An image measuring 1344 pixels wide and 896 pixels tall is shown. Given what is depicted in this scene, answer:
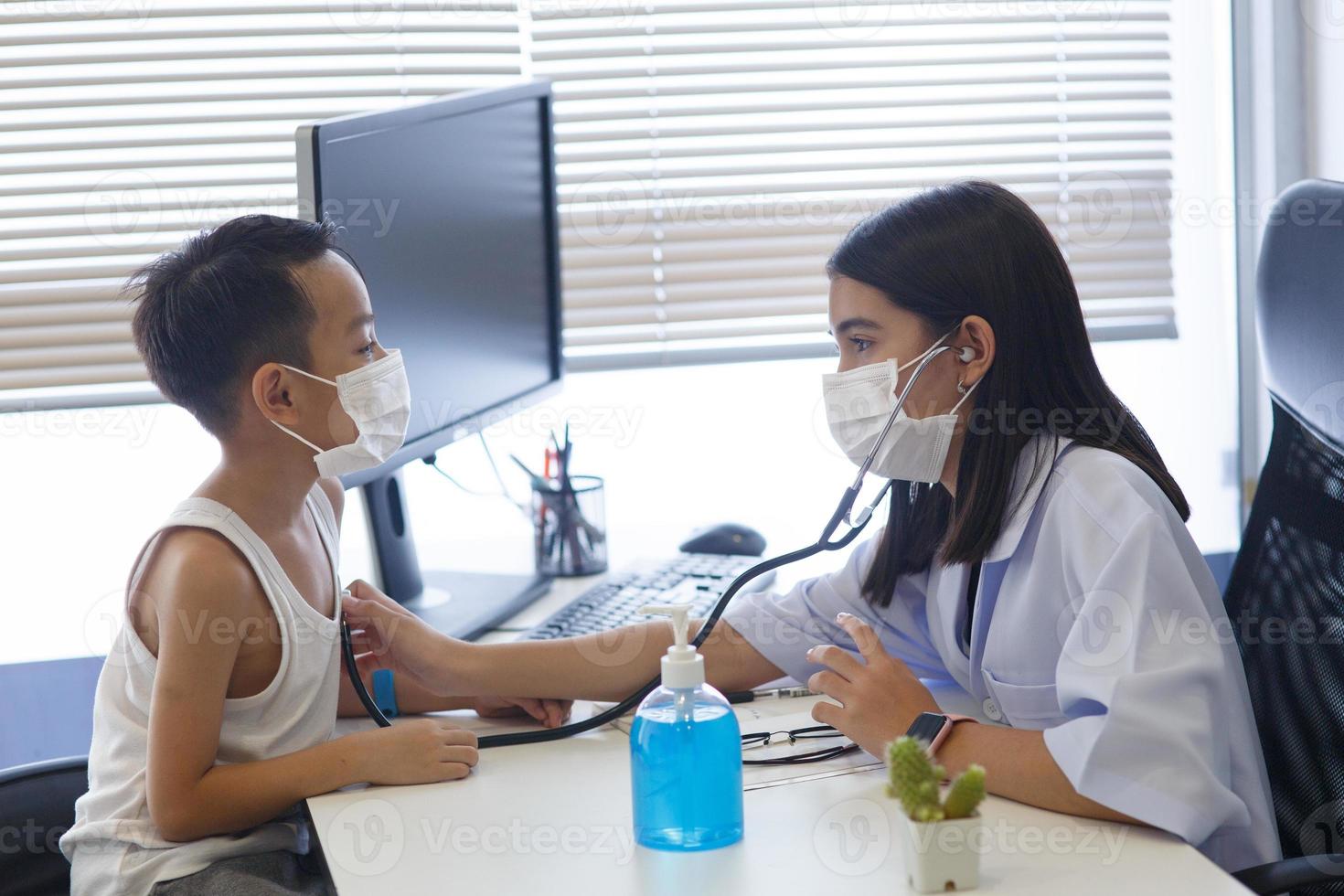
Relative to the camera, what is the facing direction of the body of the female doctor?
to the viewer's left

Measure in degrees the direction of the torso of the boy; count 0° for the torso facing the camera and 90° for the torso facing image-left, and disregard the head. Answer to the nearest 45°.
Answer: approximately 270°

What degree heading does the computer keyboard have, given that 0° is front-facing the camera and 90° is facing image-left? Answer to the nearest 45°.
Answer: approximately 315°

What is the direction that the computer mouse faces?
to the viewer's left

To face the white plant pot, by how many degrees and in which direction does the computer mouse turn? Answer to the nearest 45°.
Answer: approximately 90° to its left

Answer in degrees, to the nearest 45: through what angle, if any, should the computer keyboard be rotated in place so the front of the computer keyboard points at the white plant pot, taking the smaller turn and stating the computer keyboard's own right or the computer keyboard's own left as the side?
approximately 45° to the computer keyboard's own right

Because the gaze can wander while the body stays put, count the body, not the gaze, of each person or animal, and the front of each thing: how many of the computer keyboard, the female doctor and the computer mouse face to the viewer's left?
2

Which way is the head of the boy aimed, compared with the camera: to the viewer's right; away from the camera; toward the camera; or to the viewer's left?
to the viewer's right

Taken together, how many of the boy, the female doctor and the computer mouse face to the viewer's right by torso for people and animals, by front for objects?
1

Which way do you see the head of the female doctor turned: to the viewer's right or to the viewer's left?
to the viewer's left
